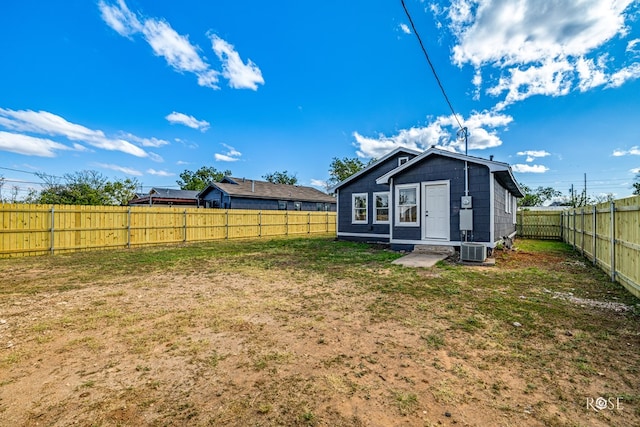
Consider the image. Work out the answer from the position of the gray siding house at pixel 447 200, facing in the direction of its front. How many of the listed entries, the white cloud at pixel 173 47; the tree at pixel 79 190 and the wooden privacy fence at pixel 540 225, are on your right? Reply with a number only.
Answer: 2

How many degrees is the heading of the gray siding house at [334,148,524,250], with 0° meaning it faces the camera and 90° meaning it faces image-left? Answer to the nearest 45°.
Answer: approximately 0°

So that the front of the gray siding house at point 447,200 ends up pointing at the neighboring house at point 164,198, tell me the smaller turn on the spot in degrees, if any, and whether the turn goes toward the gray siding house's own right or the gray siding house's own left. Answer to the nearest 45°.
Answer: approximately 90° to the gray siding house's own right

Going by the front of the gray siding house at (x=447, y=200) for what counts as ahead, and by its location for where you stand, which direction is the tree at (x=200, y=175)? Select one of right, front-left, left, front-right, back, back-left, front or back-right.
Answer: back-right

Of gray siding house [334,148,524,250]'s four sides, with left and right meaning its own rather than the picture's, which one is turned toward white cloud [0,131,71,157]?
right

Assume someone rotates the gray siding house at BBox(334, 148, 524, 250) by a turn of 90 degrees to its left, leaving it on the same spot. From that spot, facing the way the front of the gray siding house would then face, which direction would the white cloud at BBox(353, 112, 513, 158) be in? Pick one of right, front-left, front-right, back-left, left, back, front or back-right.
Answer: left

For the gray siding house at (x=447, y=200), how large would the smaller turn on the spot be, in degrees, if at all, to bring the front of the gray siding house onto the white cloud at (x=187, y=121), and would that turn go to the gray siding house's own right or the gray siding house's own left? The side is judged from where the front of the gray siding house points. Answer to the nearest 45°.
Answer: approximately 90° to the gray siding house's own right
